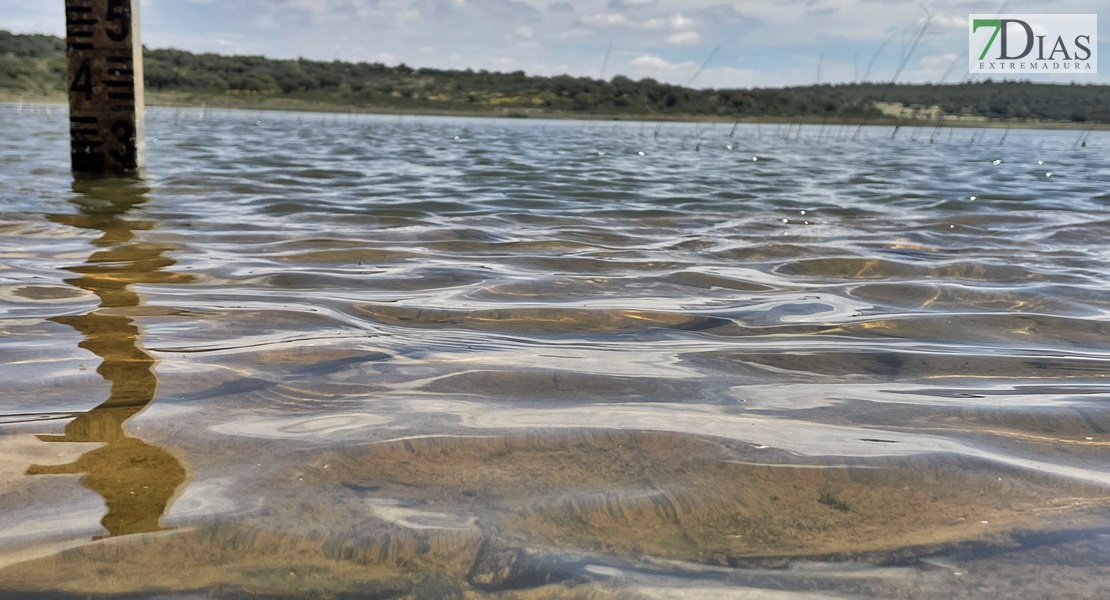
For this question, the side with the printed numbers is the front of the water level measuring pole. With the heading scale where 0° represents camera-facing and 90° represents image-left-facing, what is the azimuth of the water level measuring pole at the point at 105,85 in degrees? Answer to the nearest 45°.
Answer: approximately 0°
